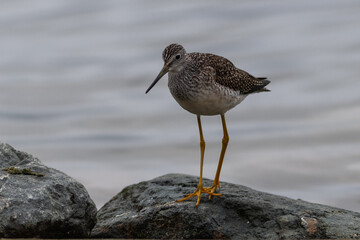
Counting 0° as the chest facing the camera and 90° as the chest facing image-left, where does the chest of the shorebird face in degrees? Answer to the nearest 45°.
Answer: approximately 45°

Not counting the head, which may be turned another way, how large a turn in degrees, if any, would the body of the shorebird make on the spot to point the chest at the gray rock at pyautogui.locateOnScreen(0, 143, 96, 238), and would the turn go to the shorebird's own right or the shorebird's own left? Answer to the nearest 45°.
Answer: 0° — it already faces it
